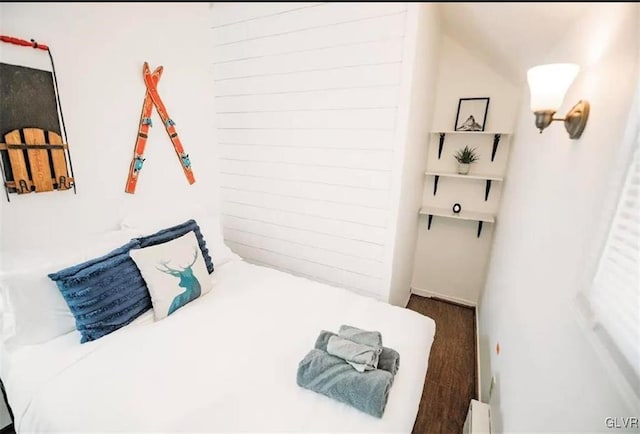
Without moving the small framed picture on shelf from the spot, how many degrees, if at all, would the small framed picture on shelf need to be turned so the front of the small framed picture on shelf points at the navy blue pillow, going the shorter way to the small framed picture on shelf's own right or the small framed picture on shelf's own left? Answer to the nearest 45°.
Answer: approximately 45° to the small framed picture on shelf's own right

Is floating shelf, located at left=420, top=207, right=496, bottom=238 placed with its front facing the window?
yes

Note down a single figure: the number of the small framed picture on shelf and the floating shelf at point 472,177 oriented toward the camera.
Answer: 2

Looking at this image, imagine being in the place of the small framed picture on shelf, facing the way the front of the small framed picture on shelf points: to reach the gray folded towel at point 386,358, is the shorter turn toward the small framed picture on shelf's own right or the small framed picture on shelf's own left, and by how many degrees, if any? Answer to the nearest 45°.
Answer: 0° — it already faces it

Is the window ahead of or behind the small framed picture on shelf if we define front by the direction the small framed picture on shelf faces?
ahead

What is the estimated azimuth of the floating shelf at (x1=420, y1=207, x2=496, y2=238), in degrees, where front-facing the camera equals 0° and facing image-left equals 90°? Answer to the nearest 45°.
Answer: approximately 0°

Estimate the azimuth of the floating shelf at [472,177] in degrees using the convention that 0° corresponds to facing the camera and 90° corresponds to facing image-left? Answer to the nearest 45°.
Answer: approximately 0°

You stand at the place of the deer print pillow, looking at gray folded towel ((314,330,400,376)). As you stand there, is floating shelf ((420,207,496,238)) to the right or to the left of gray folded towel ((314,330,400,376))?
left

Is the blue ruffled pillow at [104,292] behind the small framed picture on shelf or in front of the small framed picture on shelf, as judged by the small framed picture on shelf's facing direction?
in front
